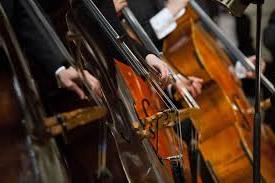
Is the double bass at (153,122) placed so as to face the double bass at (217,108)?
no

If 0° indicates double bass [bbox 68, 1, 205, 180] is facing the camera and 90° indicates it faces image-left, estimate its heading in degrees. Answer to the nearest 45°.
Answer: approximately 315°
